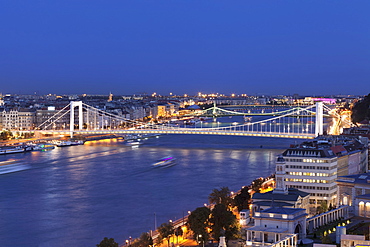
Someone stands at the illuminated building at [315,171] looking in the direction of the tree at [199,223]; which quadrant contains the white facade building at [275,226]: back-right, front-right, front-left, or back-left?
front-left
